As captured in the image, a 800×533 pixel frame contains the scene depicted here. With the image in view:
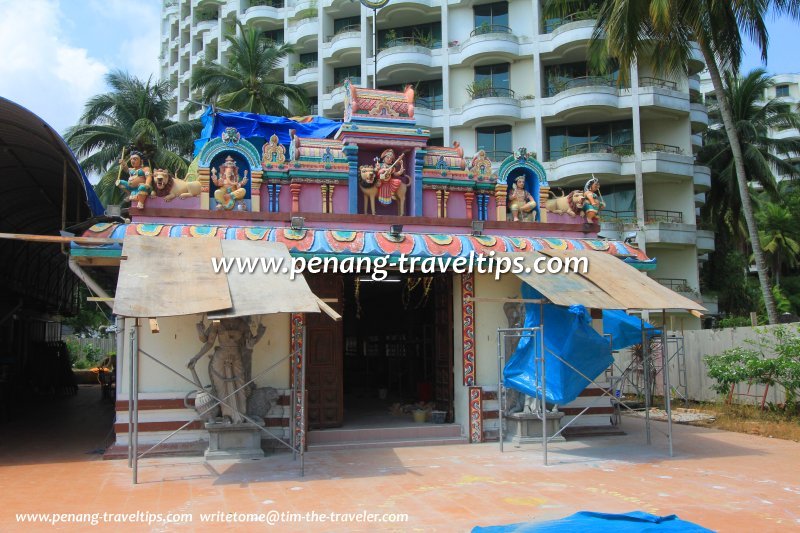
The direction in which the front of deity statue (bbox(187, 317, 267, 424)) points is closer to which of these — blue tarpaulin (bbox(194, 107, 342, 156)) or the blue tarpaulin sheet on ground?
the blue tarpaulin sheet on ground

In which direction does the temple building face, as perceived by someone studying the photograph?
facing the viewer

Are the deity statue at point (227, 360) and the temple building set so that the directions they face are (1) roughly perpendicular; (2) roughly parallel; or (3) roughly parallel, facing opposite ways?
roughly parallel

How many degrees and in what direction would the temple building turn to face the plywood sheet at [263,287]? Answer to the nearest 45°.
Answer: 0° — it already faces it

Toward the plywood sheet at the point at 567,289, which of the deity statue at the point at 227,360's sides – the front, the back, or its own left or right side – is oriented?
left

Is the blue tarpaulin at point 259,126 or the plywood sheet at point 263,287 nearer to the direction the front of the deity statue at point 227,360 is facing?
the plywood sheet

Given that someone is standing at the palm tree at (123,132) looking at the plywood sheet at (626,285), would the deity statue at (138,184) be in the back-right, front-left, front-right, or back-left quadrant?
front-right

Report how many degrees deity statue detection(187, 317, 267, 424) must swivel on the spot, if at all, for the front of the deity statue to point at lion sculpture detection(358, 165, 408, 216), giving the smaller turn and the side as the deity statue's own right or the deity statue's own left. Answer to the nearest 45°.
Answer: approximately 135° to the deity statue's own left

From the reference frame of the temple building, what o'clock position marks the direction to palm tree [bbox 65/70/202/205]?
The palm tree is roughly at 5 o'clock from the temple building.

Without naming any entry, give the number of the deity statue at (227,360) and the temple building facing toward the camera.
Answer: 2
